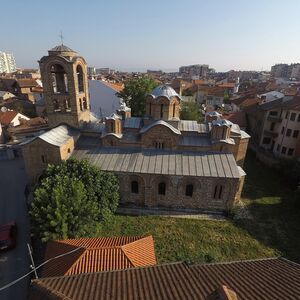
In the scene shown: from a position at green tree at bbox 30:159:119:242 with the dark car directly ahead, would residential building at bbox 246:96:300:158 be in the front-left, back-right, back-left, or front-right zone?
back-right

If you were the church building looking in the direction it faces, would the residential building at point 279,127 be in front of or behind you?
behind

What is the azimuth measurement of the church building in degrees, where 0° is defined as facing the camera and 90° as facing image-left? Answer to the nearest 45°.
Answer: approximately 90°

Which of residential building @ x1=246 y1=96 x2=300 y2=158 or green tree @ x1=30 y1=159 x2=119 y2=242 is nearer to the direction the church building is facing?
the green tree

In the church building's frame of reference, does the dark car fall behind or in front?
in front
